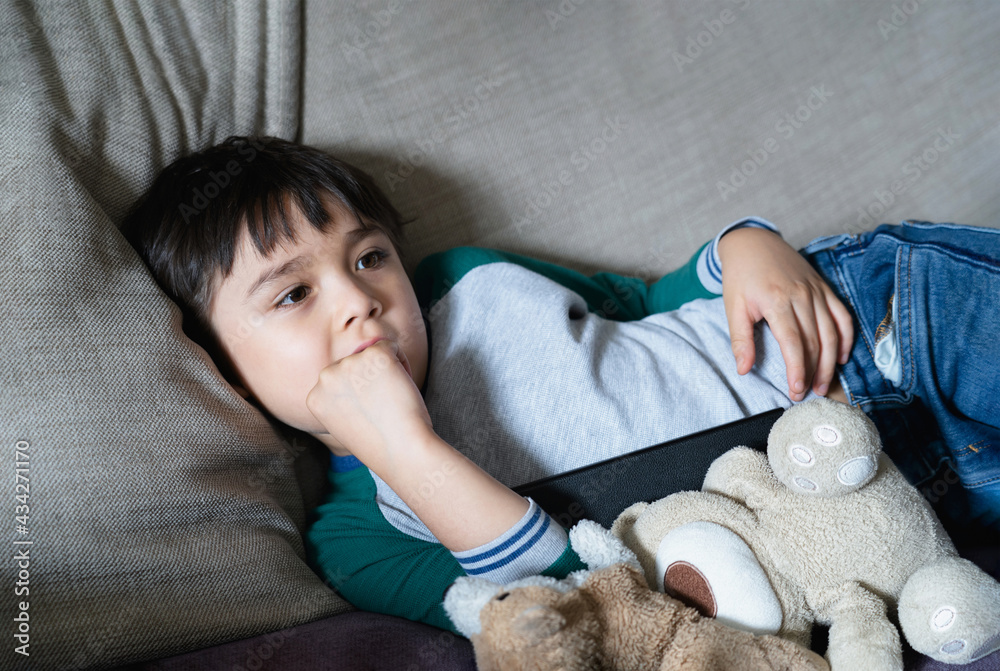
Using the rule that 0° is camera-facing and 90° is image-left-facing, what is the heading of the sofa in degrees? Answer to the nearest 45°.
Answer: approximately 0°
